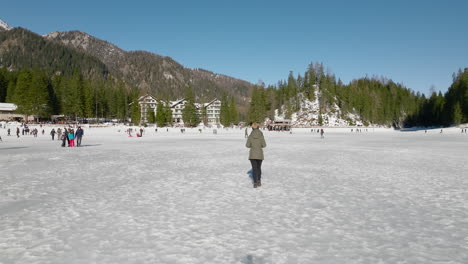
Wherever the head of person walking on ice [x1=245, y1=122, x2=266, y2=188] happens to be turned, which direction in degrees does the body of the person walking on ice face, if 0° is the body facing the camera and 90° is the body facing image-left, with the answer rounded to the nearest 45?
approximately 180°
